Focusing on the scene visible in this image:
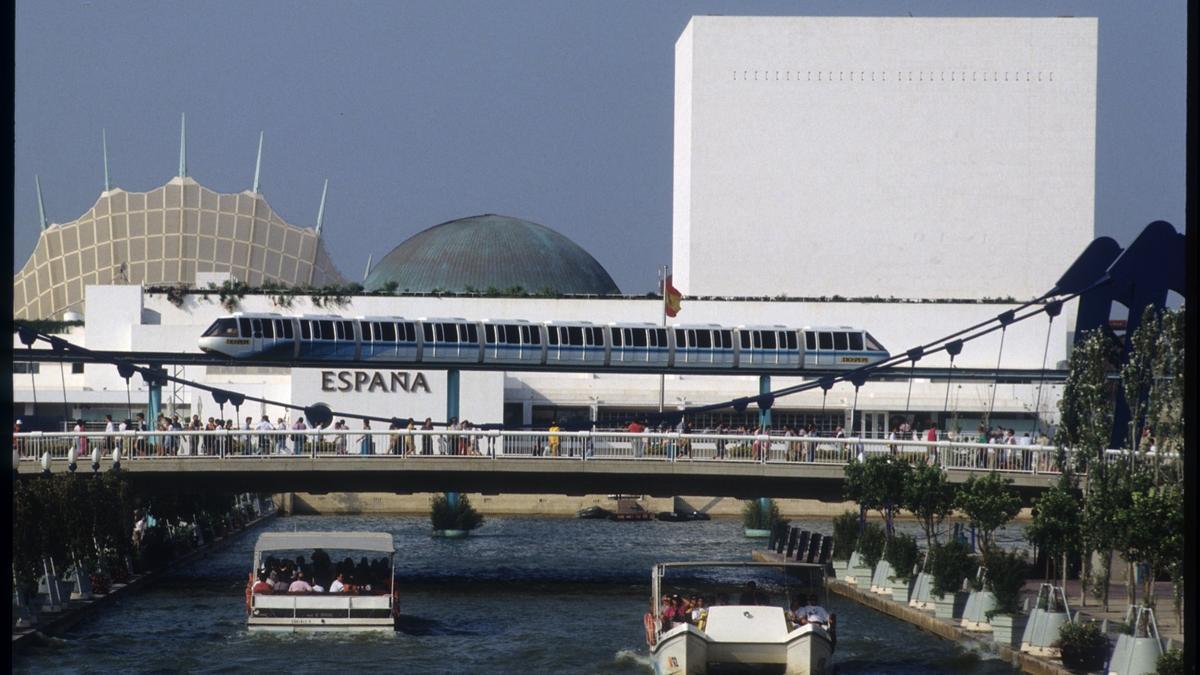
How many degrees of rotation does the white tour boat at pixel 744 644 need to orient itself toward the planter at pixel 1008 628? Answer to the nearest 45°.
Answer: approximately 135° to its left

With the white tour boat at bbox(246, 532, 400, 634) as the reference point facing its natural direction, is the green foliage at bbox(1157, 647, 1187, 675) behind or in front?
behind

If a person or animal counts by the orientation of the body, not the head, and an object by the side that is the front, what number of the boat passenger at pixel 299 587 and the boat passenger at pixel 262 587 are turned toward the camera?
0

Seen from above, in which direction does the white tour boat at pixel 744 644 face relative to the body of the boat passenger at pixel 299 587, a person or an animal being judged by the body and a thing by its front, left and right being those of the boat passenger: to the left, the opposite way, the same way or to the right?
the opposite way

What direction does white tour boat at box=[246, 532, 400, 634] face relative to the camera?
away from the camera

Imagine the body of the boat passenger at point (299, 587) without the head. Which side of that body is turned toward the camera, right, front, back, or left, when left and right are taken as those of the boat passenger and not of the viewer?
back

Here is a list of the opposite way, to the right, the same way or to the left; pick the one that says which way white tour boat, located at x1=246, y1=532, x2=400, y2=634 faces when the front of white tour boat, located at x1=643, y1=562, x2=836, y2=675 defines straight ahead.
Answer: the opposite way

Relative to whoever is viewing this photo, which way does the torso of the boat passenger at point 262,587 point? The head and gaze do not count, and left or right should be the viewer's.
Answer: facing away from the viewer
